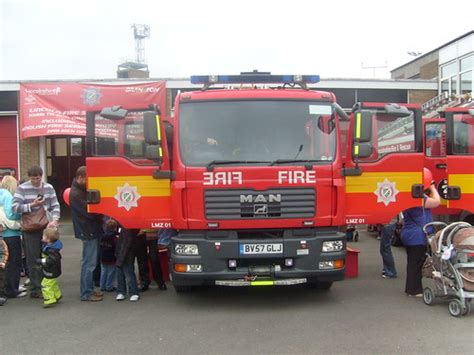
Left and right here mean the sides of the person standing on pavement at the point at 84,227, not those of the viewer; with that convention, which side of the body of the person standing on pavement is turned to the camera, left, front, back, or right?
right

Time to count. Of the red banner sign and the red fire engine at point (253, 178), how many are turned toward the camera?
2

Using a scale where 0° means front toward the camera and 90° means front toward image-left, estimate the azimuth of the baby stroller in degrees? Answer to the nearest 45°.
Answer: approximately 315°

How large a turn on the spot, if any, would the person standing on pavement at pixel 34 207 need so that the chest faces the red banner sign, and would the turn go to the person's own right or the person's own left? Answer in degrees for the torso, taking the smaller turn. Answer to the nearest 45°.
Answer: approximately 180°

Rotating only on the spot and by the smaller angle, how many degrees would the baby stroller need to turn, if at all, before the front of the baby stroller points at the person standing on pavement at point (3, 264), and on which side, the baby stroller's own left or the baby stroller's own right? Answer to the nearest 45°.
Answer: approximately 135° to the baby stroller's own right

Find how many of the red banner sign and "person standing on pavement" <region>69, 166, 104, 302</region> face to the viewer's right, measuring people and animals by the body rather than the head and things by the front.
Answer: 1

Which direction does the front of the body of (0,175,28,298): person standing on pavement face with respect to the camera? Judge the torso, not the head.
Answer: to the viewer's right
